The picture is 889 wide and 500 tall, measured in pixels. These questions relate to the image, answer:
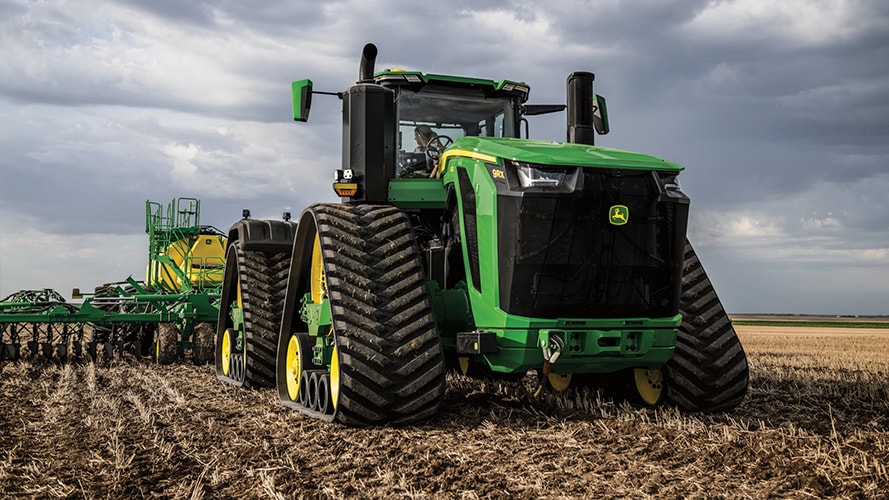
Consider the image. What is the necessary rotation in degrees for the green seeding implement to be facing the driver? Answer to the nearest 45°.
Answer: approximately 45° to its right

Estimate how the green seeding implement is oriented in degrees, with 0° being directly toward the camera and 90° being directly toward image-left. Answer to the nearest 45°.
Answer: approximately 315°

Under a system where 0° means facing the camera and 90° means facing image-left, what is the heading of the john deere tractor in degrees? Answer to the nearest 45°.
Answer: approximately 315°

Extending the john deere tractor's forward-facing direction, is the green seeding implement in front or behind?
behind
